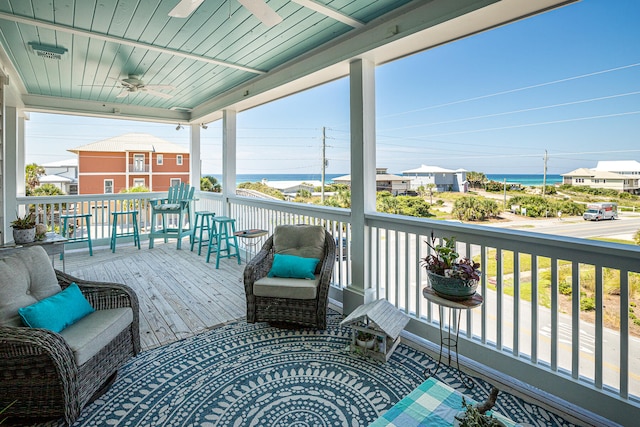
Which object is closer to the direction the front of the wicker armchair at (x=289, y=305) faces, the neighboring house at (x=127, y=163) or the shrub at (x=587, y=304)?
the shrub

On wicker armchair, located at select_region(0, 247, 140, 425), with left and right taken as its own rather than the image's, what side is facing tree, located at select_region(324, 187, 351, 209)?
left

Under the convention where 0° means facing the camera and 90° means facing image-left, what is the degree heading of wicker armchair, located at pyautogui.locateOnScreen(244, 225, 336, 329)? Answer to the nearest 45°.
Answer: approximately 0°

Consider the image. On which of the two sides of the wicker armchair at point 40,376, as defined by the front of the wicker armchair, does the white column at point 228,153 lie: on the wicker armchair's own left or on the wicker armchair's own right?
on the wicker armchair's own left

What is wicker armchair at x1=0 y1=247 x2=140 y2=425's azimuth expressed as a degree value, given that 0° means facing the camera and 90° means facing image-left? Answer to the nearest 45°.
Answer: approximately 315°

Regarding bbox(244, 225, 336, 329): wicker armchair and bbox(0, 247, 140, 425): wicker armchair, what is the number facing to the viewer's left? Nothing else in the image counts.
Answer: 0

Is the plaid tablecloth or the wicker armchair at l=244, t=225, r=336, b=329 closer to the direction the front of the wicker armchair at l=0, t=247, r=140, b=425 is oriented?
the plaid tablecloth

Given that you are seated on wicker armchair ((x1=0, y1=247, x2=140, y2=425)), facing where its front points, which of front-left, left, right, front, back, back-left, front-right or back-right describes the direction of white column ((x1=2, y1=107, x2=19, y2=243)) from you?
back-left

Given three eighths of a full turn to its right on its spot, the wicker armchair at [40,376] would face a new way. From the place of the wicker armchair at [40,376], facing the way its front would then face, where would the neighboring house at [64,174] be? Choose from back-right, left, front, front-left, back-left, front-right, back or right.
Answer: right

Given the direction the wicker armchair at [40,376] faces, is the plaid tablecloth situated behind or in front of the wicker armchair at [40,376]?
in front
